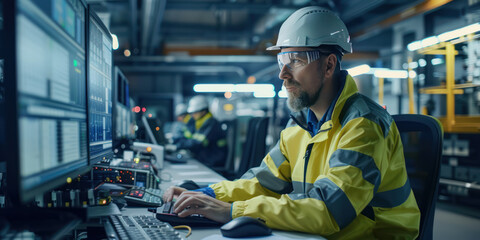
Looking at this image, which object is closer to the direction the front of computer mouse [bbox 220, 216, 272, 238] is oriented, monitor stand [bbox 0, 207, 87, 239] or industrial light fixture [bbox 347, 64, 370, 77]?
the monitor stand

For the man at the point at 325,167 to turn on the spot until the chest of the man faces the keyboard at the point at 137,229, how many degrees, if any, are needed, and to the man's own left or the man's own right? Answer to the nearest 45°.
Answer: approximately 45° to the man's own left

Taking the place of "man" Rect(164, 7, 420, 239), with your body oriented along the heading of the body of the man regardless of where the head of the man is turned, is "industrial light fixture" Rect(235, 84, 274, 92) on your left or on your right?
on your right

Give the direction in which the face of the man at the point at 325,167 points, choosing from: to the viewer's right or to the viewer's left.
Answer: to the viewer's left

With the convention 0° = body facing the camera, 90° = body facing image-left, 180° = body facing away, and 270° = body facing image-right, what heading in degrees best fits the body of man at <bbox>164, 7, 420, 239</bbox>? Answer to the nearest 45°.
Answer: approximately 90°

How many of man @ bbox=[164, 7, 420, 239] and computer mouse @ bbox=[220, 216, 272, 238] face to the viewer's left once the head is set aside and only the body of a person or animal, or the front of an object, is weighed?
2

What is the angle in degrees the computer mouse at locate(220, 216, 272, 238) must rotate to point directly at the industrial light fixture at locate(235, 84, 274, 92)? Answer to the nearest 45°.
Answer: approximately 90° to its right

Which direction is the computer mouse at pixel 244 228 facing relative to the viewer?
to the viewer's left
